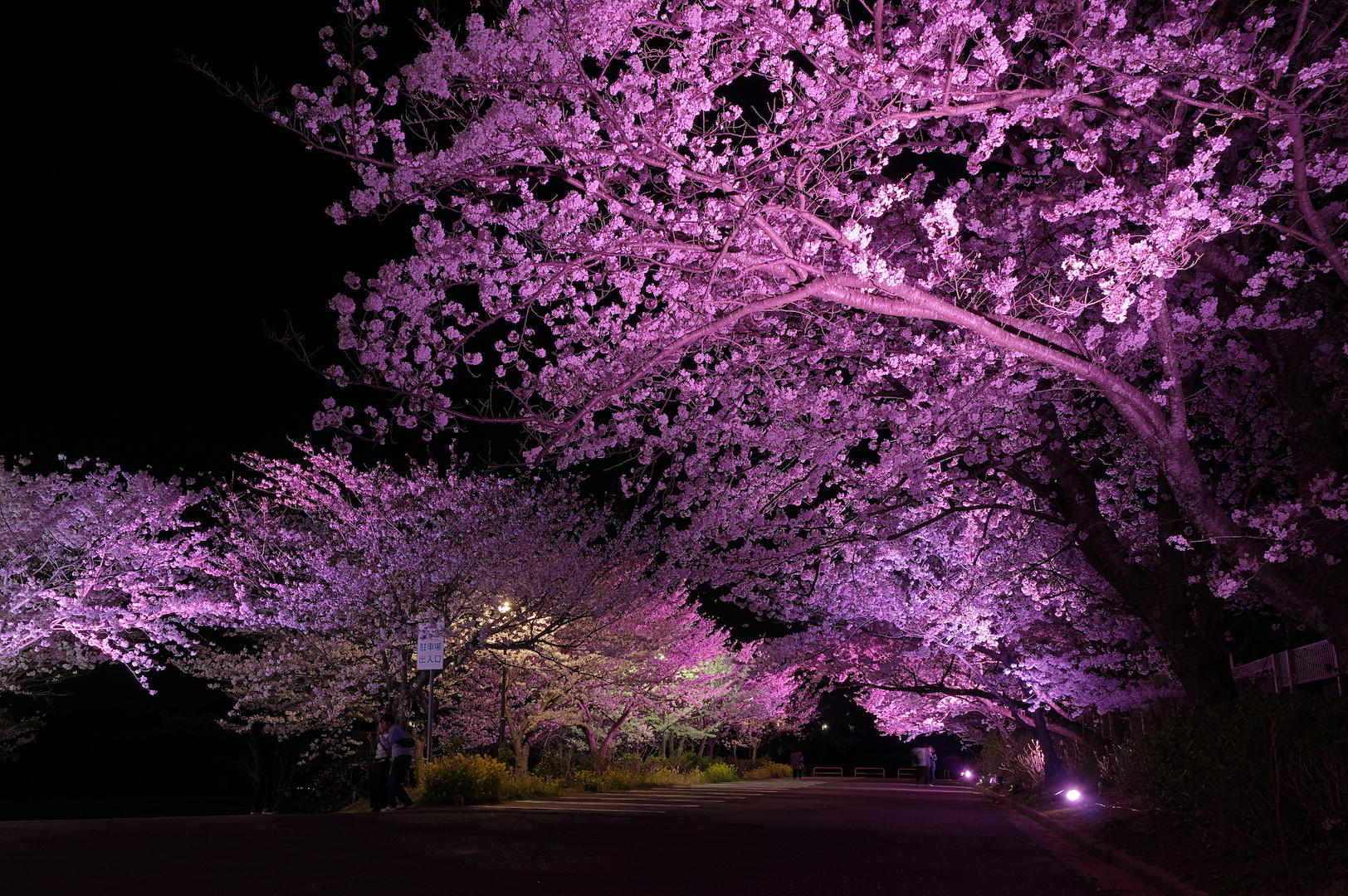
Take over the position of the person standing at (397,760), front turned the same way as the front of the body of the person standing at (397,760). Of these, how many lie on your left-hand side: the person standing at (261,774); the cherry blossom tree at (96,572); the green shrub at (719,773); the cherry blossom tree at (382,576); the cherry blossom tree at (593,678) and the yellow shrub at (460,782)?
0

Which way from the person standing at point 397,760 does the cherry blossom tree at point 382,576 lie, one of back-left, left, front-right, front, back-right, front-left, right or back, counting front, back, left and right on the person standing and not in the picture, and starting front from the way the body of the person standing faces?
right

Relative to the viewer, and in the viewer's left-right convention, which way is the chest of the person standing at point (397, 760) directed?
facing to the left of the viewer

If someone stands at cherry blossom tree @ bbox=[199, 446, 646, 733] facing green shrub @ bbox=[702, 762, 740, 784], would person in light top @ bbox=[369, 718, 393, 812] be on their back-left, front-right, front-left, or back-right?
back-right
